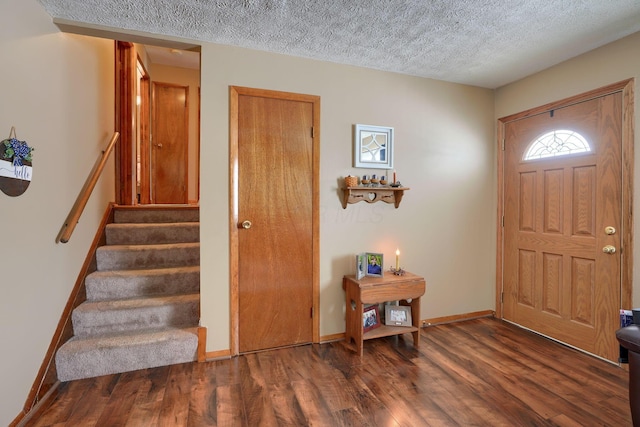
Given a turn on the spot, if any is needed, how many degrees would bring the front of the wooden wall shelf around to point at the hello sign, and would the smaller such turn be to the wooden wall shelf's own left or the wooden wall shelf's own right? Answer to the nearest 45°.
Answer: approximately 90° to the wooden wall shelf's own right

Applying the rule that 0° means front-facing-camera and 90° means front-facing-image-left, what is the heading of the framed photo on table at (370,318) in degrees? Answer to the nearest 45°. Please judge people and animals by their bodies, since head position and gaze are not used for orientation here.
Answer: approximately 315°

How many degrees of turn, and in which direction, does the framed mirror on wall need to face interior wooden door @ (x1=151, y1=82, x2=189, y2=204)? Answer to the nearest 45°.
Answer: approximately 180°

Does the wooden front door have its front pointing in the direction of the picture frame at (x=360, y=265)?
yes

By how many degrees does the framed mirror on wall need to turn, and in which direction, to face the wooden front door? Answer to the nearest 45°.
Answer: approximately 45° to its left
